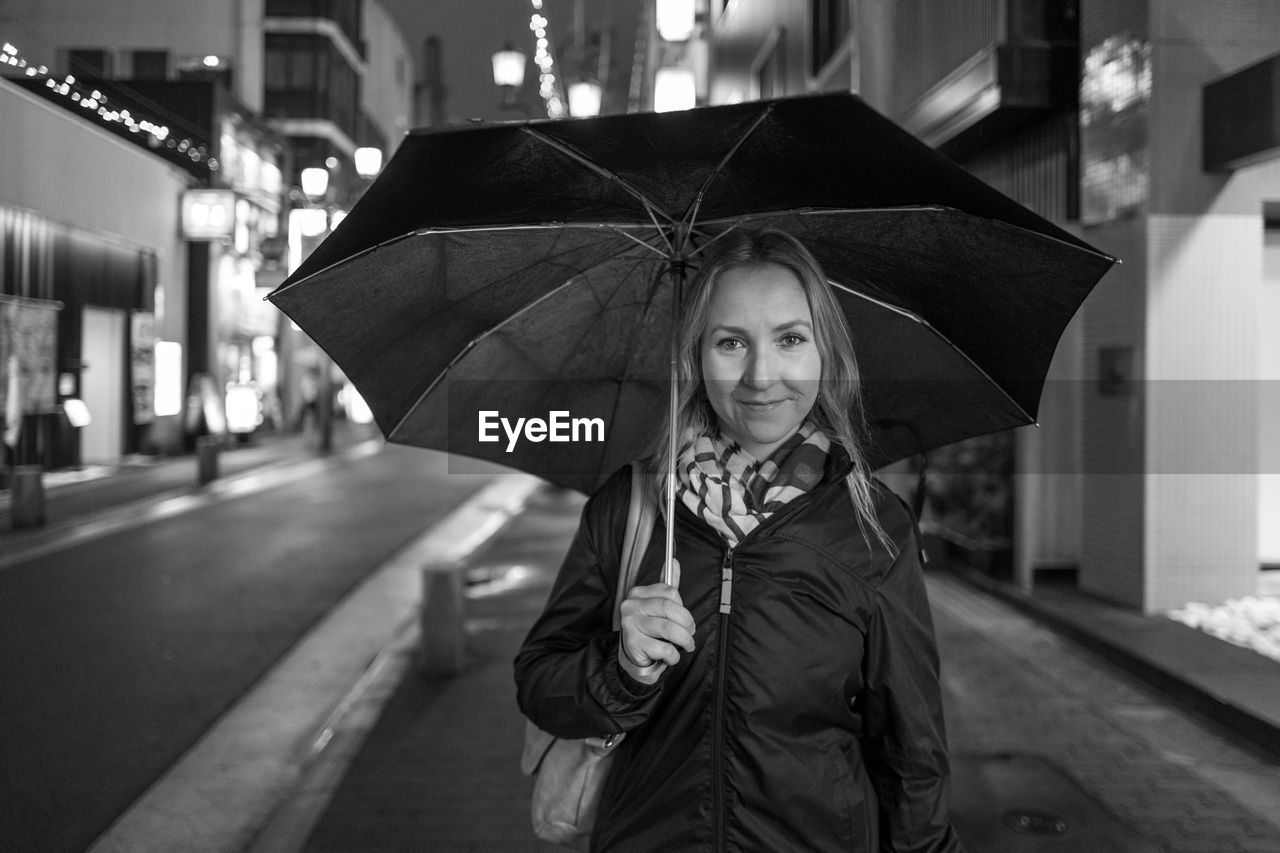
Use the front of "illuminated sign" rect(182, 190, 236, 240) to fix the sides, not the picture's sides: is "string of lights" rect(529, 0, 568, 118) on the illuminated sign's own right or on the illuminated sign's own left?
on the illuminated sign's own left

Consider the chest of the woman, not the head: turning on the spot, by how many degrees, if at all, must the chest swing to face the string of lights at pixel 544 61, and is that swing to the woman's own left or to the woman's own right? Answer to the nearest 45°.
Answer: approximately 180°

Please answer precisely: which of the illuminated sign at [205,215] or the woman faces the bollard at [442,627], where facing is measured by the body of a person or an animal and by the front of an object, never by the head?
the illuminated sign

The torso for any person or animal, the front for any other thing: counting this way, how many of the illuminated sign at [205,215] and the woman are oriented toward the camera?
2

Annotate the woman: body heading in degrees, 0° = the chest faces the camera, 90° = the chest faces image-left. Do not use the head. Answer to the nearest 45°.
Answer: approximately 0°

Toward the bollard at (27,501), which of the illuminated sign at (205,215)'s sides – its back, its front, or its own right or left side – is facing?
front

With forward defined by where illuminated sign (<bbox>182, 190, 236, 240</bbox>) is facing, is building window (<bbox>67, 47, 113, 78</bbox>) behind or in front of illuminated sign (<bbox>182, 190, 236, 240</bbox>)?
in front

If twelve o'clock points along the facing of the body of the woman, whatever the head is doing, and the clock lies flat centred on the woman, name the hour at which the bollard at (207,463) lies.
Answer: The bollard is roughly at 5 o'clock from the woman.

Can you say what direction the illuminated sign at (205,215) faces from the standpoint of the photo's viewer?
facing the viewer

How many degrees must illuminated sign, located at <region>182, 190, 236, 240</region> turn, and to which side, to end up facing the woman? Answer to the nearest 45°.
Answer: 0° — it already faces them

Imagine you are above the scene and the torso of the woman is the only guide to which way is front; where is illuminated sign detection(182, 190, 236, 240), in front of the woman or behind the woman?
behind
